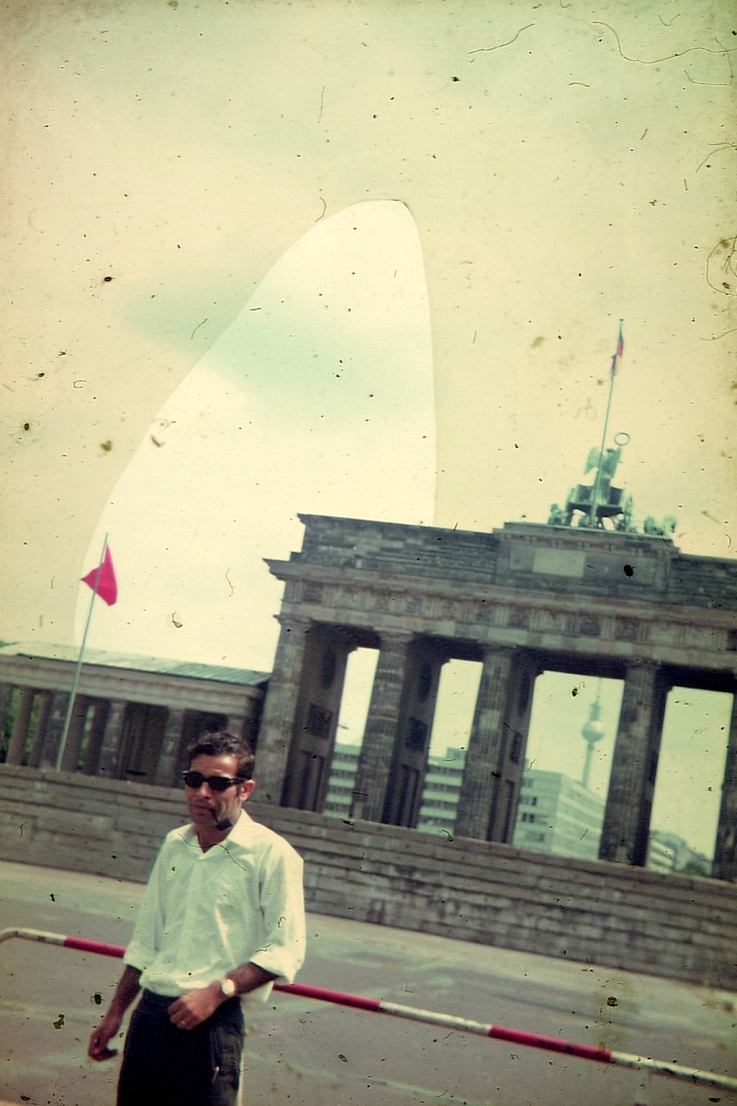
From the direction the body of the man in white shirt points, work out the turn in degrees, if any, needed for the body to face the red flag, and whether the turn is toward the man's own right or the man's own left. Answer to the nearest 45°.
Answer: approximately 135° to the man's own right

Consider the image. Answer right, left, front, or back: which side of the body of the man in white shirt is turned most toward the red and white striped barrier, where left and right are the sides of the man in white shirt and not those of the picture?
back

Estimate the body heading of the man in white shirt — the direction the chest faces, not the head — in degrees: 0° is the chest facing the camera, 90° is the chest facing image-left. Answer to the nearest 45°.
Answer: approximately 45°

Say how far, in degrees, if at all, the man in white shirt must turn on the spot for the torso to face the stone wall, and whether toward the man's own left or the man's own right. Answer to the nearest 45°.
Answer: approximately 135° to the man's own right
